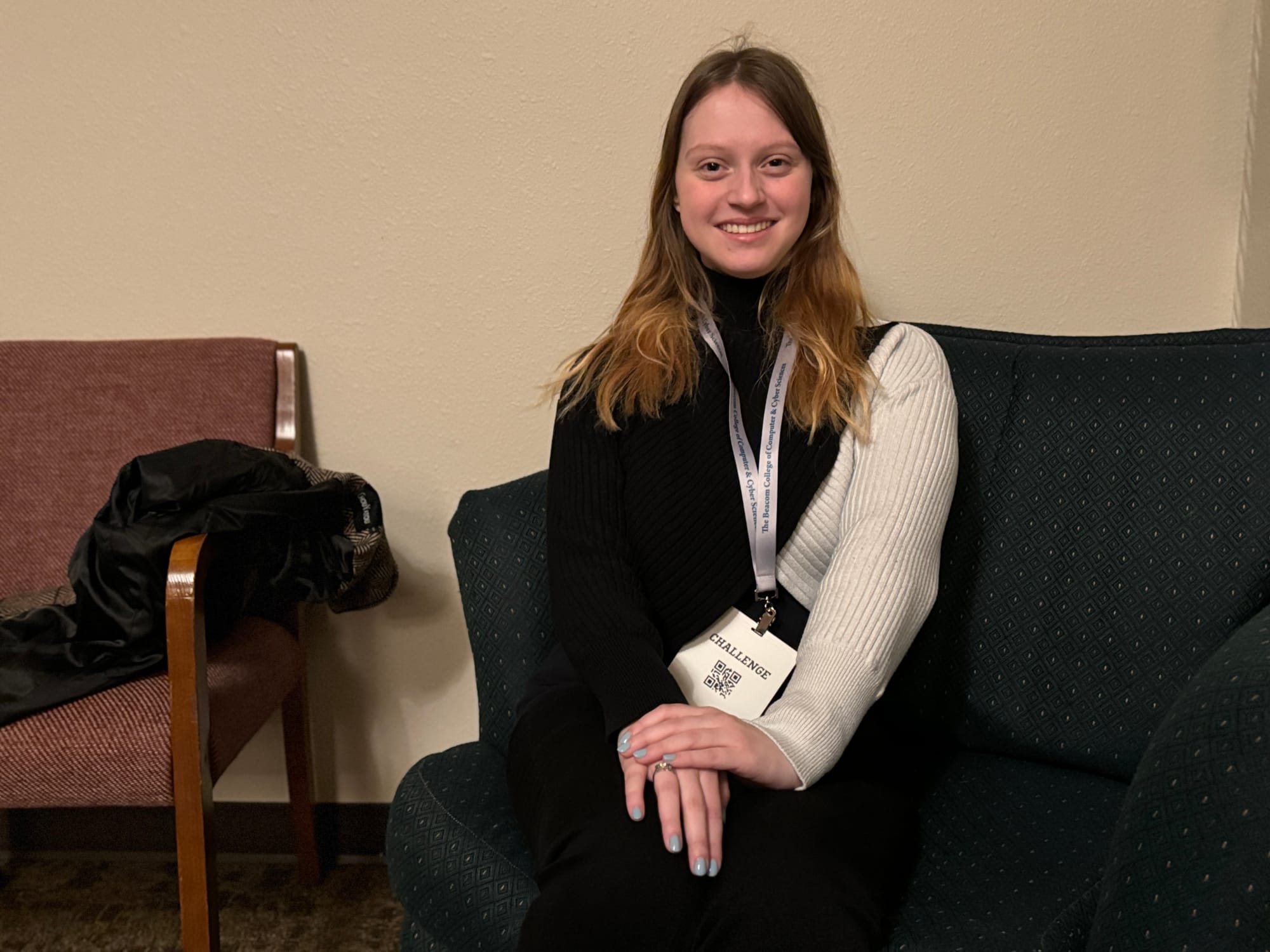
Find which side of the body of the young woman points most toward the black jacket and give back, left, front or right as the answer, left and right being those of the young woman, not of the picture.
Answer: right

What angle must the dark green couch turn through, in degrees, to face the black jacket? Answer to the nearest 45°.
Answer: approximately 45° to its right

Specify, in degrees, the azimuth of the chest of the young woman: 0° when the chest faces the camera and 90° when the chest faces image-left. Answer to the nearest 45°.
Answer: approximately 0°
